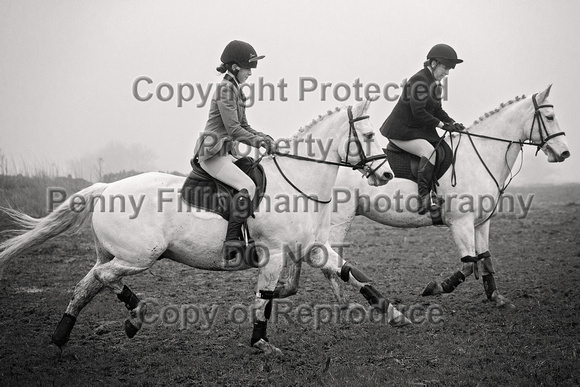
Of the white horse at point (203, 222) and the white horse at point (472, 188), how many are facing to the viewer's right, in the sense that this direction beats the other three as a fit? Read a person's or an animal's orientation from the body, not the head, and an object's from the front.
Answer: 2

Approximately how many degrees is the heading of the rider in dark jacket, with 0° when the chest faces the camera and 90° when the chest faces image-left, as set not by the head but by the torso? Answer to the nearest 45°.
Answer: approximately 270°

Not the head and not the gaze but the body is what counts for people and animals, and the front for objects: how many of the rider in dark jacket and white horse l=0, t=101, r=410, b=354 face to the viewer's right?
2

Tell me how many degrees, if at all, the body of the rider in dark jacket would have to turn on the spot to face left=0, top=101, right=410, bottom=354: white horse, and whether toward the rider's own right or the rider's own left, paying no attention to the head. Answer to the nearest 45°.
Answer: approximately 135° to the rider's own right

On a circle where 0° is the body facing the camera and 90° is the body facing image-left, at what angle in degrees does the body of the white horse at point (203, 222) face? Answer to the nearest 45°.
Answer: approximately 270°

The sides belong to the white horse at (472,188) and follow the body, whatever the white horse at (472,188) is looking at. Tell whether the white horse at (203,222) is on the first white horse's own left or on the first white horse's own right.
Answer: on the first white horse's own right

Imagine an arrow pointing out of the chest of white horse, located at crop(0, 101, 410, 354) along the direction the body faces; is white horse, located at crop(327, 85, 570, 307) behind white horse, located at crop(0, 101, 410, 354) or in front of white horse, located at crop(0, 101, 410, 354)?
in front

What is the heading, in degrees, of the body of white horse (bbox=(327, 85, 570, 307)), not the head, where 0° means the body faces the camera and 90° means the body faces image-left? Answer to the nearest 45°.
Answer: approximately 270°
